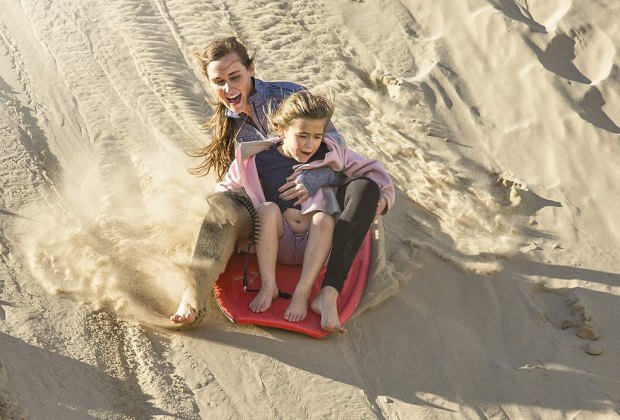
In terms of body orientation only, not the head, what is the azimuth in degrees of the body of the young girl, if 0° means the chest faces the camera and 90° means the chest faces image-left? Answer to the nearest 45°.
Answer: approximately 0°
